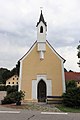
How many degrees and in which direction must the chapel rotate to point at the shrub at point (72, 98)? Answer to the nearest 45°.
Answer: approximately 45° to its left

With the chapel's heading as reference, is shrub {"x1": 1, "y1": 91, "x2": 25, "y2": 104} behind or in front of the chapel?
in front

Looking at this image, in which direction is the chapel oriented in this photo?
toward the camera
